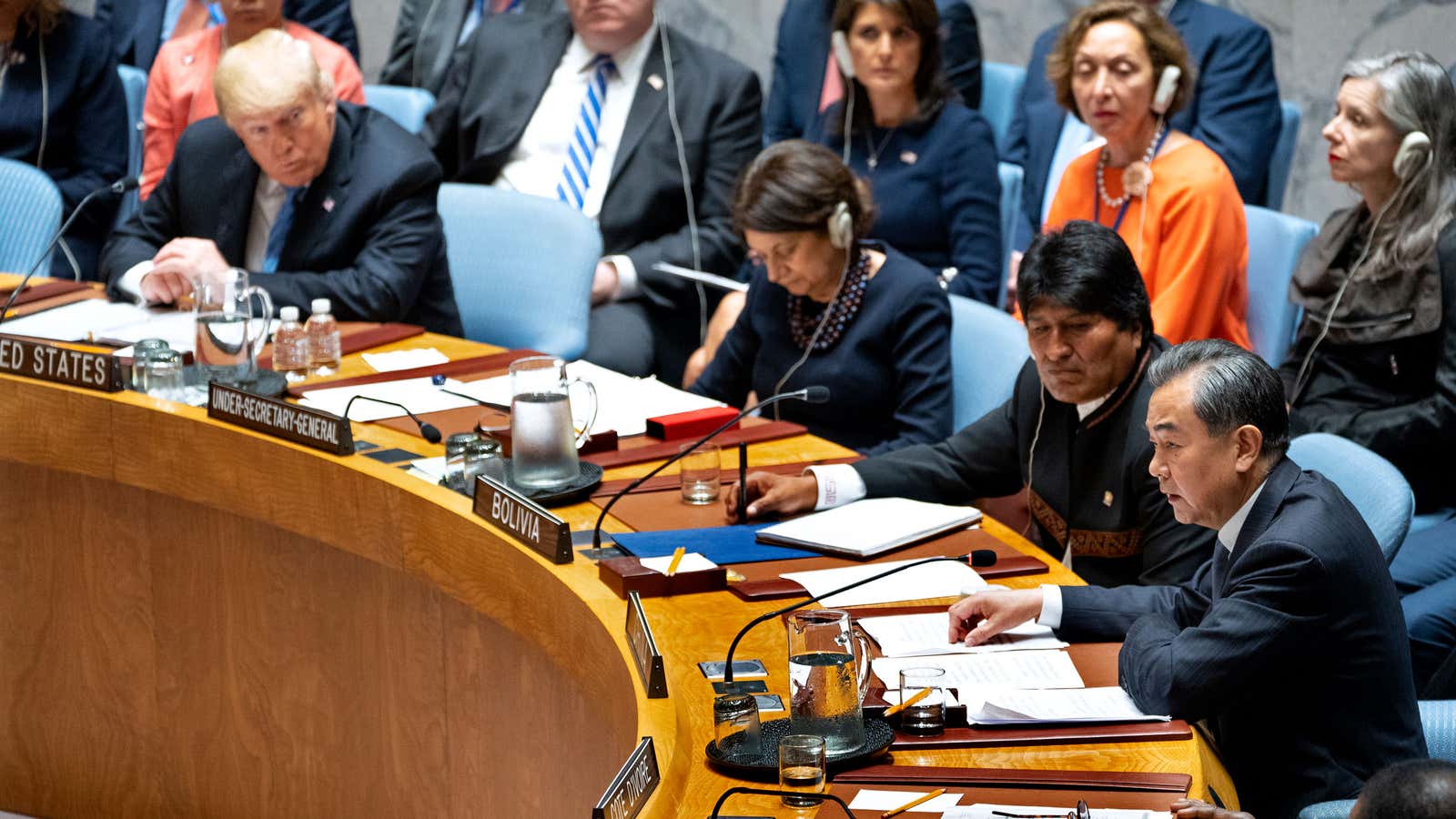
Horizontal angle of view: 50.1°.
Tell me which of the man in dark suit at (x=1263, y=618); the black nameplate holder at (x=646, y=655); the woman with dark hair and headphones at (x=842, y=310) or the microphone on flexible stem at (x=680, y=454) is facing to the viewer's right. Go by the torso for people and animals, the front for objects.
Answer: the microphone on flexible stem

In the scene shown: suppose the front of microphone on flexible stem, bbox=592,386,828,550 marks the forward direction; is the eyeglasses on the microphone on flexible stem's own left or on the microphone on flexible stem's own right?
on the microphone on flexible stem's own right

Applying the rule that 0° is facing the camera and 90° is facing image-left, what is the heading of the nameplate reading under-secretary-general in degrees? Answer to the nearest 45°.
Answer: approximately 45°

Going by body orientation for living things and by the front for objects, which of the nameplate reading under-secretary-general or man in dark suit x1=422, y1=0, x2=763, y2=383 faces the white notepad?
the man in dark suit

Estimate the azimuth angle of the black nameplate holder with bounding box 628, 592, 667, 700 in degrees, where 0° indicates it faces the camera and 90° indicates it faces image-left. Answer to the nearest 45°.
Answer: approximately 90°

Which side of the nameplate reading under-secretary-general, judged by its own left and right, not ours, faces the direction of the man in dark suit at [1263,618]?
left

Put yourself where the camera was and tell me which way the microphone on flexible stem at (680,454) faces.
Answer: facing to the right of the viewer

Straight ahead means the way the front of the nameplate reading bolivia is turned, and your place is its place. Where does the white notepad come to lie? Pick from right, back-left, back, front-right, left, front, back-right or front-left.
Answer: back-left

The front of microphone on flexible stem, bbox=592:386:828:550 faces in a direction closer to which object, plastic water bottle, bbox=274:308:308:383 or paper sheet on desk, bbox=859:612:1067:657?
the paper sheet on desk

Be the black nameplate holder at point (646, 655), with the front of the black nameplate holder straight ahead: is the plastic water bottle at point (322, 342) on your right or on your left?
on your right
